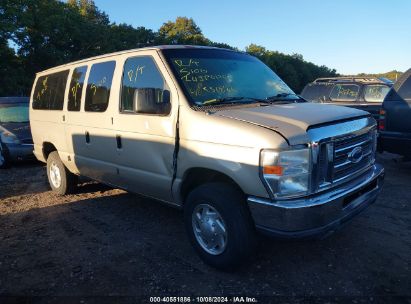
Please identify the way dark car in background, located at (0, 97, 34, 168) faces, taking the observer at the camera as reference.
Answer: facing the viewer and to the right of the viewer

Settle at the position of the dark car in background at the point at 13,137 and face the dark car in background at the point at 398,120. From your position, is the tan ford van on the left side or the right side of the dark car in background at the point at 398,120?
right

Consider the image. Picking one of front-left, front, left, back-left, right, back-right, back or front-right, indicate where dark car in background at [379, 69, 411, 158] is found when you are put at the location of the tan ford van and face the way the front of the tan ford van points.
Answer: left

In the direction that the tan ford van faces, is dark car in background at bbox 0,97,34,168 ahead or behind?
behind

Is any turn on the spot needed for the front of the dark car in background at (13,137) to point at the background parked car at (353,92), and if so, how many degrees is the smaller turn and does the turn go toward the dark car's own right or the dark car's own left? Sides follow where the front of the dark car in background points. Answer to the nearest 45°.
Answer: approximately 45° to the dark car's own left

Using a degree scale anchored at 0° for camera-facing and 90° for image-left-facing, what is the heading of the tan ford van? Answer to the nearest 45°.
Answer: approximately 315°

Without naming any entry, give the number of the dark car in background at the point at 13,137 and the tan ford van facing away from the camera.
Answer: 0
